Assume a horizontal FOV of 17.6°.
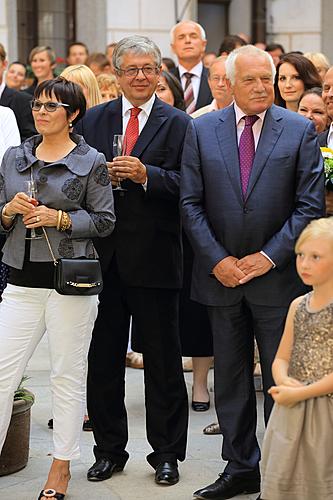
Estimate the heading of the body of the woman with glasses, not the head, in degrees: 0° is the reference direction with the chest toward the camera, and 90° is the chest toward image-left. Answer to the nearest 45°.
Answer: approximately 45°

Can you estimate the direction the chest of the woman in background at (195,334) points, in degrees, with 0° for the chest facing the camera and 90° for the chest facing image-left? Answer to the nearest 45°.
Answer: approximately 45°

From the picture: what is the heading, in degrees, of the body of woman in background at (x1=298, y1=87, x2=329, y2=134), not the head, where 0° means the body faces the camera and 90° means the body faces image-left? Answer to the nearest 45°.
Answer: approximately 45°

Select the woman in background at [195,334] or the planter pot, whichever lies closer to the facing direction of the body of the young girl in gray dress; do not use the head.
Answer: the planter pot

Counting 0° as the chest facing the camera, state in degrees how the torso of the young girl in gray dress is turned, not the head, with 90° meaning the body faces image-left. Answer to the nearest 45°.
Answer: approximately 45°

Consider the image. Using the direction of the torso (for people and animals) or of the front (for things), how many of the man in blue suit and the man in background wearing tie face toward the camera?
2
